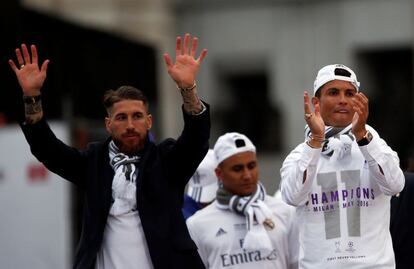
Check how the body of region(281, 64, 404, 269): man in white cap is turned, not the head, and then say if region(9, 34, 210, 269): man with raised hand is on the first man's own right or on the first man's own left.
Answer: on the first man's own right

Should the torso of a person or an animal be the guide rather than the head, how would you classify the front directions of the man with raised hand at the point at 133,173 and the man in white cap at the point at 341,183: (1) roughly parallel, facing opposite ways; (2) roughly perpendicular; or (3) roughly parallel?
roughly parallel

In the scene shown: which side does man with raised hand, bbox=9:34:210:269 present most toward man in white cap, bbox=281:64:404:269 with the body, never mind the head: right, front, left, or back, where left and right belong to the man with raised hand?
left

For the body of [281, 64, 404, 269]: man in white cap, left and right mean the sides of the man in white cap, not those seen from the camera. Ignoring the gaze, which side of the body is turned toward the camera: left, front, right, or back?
front

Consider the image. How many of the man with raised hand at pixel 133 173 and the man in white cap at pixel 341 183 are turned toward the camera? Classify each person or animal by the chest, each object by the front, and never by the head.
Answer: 2

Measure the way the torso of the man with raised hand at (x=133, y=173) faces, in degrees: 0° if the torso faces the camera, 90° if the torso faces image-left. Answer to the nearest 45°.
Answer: approximately 0°

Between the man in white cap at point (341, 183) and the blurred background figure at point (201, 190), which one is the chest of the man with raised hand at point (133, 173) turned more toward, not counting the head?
the man in white cap

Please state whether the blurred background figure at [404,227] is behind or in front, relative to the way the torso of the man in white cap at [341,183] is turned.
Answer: behind

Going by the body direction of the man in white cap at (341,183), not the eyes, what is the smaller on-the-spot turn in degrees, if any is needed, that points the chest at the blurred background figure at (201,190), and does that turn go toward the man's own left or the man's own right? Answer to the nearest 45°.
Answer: approximately 135° to the man's own right
